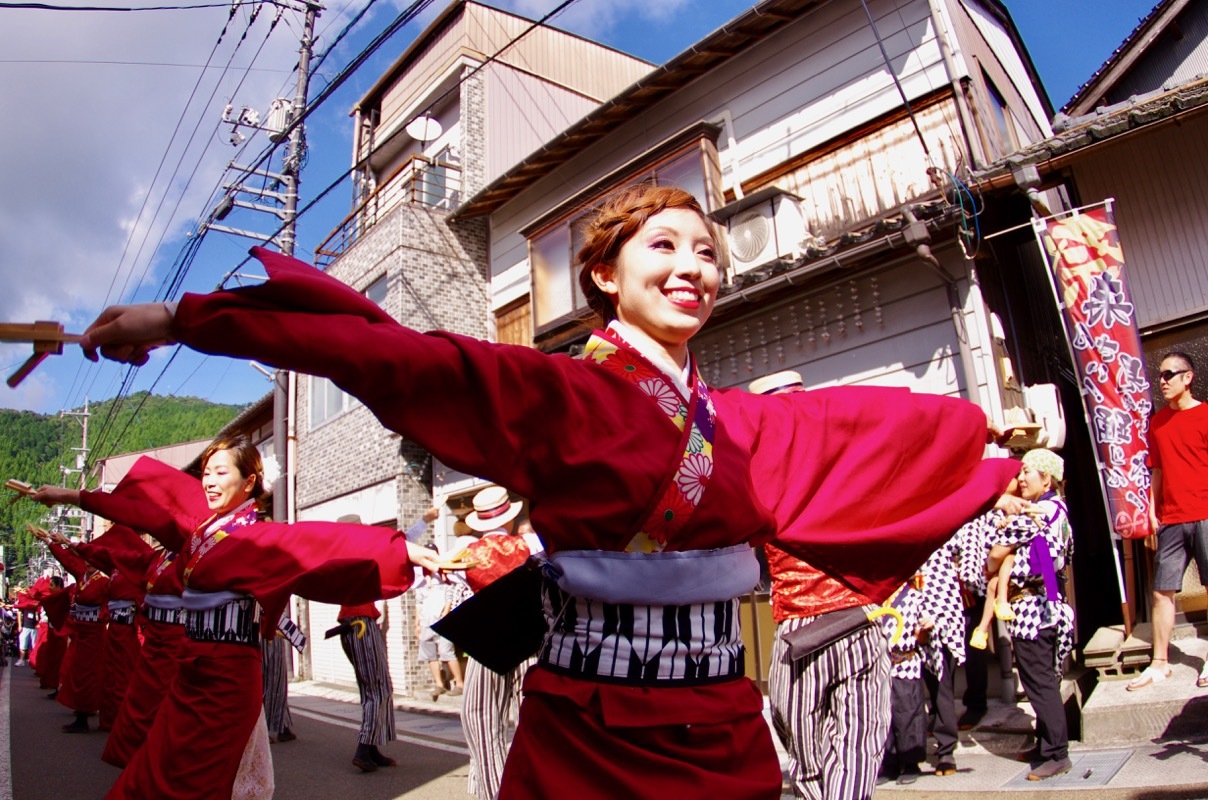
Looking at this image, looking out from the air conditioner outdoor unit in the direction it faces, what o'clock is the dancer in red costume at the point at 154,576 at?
The dancer in red costume is roughly at 12 o'clock from the air conditioner outdoor unit.

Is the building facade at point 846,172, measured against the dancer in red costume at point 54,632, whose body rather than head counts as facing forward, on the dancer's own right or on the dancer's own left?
on the dancer's own left

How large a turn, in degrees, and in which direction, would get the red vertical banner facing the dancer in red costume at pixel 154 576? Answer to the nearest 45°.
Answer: approximately 45° to its right
